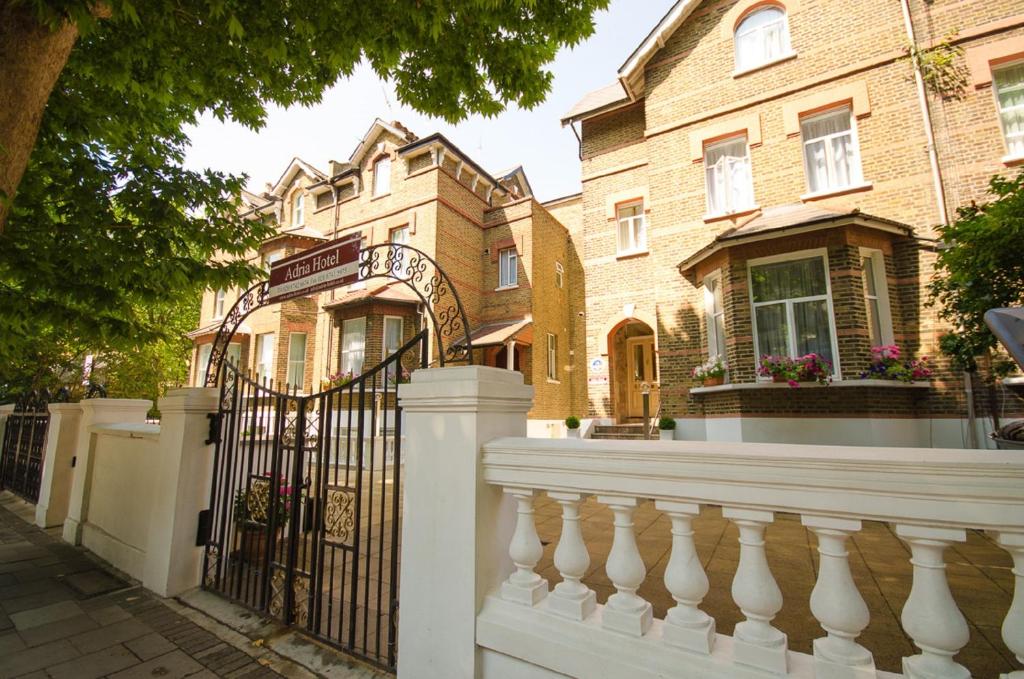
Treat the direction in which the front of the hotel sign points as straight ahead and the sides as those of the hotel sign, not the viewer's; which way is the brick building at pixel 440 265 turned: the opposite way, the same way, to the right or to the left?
the same way

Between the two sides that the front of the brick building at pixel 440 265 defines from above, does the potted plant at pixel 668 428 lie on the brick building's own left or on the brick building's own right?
on the brick building's own left

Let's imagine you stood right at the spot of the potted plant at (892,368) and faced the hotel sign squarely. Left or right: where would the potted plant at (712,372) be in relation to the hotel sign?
right

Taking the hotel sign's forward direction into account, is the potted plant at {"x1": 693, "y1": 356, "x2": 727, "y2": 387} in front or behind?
behind

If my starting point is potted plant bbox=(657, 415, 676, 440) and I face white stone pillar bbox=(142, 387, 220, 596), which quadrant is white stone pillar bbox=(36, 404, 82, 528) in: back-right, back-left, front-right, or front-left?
front-right

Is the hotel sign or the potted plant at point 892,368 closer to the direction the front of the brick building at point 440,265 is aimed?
the hotel sign

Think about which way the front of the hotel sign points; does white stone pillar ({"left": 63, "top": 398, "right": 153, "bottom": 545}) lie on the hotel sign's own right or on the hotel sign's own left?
on the hotel sign's own right

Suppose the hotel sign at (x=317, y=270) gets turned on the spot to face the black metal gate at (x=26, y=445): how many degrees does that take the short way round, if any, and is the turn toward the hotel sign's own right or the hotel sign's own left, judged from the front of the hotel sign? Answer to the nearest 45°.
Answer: approximately 90° to the hotel sign's own right

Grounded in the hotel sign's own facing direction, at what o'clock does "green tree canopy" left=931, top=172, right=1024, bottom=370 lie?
The green tree canopy is roughly at 8 o'clock from the hotel sign.

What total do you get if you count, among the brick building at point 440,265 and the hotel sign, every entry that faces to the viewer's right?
0

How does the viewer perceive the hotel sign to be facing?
facing the viewer and to the left of the viewer

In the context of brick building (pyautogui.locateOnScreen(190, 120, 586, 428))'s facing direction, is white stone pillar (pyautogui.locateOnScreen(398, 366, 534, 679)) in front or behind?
in front

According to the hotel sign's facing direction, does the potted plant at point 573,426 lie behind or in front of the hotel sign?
behind
